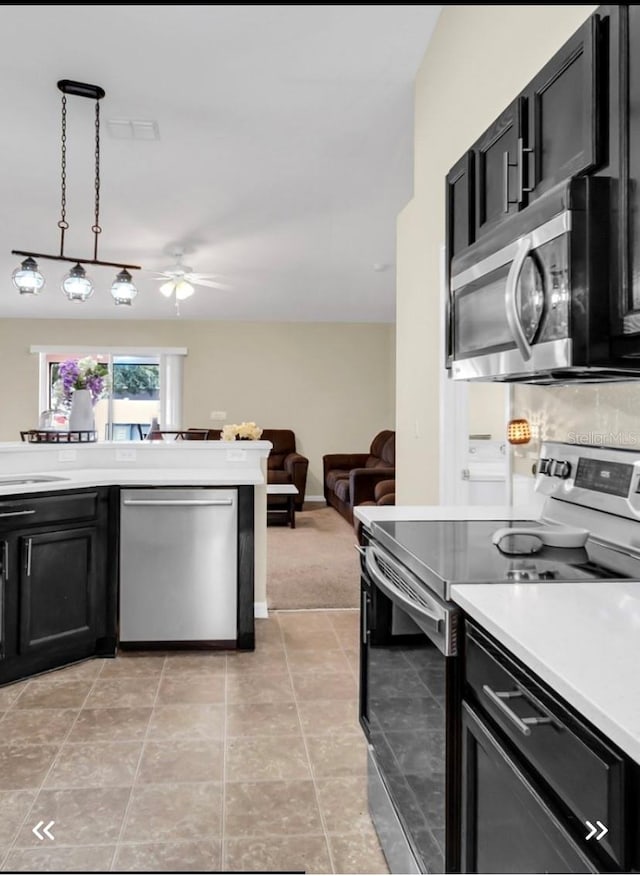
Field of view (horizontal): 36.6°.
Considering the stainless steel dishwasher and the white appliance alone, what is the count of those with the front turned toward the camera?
2

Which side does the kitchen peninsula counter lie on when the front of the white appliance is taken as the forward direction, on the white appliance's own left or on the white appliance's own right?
on the white appliance's own right

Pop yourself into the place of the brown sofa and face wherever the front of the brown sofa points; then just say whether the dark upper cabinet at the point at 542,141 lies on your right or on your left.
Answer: on your left

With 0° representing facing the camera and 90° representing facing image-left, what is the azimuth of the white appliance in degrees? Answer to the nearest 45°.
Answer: approximately 0°
